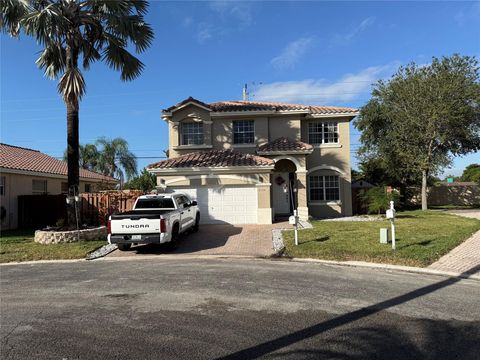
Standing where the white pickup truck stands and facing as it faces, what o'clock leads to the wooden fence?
The wooden fence is roughly at 10 o'clock from the white pickup truck.

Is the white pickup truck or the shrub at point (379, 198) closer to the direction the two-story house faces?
the white pickup truck

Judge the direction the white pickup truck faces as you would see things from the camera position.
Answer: facing away from the viewer and to the right of the viewer

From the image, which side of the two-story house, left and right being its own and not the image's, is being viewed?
front

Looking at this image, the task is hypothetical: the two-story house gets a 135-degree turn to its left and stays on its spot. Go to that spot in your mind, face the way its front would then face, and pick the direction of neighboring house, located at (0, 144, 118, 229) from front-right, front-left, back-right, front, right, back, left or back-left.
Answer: back-left

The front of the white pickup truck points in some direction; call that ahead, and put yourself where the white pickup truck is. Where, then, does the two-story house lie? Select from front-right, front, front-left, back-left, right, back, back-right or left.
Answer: front

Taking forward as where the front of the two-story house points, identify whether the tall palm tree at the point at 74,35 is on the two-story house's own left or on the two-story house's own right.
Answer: on the two-story house's own right

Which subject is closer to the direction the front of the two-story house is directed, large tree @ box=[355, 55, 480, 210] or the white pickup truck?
the white pickup truck

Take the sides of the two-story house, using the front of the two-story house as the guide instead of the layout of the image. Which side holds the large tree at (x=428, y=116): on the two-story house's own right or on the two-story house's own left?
on the two-story house's own left

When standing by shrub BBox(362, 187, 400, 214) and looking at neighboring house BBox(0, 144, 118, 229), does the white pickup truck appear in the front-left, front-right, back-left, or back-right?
front-left

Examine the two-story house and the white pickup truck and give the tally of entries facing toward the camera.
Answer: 1
